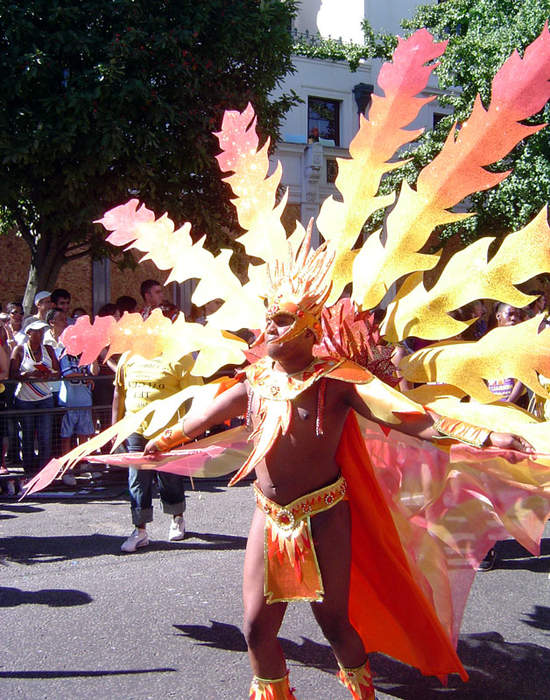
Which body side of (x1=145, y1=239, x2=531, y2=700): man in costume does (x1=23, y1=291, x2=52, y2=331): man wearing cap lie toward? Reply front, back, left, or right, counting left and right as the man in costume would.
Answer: right

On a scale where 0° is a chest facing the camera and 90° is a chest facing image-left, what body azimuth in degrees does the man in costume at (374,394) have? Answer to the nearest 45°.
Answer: approximately 45°

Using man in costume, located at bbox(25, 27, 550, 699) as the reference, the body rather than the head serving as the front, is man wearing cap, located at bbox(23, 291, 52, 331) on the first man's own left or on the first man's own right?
on the first man's own right

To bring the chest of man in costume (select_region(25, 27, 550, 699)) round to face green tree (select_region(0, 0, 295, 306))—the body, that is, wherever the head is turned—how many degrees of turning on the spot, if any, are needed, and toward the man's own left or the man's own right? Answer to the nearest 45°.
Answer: approximately 135° to the man's own right

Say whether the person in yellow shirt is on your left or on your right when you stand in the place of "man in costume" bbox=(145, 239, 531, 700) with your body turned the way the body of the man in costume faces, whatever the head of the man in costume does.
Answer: on your right

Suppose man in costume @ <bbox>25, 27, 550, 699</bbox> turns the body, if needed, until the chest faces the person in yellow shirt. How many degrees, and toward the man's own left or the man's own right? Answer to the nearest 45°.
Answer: approximately 90° to the man's own right

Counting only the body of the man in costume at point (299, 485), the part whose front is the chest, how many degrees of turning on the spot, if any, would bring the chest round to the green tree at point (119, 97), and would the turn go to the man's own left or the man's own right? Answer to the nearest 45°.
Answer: approximately 135° to the man's own right
